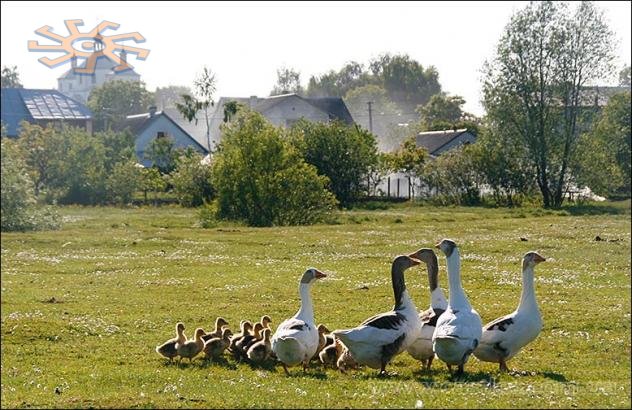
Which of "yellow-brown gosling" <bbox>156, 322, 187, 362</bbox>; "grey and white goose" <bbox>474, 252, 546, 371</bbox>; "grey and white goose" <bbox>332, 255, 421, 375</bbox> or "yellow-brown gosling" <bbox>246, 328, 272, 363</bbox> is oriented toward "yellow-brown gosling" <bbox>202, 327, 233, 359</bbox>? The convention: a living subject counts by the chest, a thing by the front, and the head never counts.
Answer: "yellow-brown gosling" <bbox>156, 322, 187, 362</bbox>

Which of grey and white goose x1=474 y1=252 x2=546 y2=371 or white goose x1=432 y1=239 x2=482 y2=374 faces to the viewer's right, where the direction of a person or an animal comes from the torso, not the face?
the grey and white goose

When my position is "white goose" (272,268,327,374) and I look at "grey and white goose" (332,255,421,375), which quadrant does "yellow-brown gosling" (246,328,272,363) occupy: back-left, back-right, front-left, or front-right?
back-left

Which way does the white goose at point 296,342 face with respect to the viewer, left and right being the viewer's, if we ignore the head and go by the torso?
facing away from the viewer and to the right of the viewer

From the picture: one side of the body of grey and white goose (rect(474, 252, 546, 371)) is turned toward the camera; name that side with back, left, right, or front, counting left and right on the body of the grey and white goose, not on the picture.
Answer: right

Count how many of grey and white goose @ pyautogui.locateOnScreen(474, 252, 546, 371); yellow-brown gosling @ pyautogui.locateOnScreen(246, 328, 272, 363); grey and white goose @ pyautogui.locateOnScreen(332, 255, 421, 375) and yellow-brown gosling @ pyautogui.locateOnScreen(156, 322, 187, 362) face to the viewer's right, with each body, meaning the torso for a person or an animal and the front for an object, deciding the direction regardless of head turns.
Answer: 4

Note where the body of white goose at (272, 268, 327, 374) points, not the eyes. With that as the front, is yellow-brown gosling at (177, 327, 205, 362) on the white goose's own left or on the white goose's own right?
on the white goose's own left

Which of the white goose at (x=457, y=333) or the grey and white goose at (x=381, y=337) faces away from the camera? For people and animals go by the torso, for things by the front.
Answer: the white goose

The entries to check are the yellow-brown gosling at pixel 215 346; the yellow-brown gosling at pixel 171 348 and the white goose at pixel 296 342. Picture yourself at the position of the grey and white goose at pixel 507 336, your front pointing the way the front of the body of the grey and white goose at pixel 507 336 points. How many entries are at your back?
3

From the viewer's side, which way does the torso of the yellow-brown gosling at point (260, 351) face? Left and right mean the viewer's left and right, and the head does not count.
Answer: facing to the right of the viewer

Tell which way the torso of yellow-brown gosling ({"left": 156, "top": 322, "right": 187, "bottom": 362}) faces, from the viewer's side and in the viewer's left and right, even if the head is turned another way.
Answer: facing to the right of the viewer

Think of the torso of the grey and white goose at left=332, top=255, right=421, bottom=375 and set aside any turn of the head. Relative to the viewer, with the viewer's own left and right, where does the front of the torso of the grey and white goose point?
facing to the right of the viewer

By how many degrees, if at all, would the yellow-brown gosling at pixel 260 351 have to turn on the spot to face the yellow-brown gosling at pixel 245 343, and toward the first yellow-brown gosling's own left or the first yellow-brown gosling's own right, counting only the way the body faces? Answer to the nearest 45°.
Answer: approximately 135° to the first yellow-brown gosling's own left

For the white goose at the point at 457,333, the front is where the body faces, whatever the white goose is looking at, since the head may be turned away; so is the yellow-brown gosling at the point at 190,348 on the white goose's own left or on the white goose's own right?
on the white goose's own left
